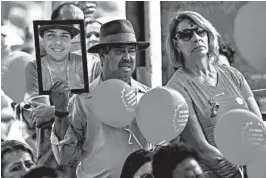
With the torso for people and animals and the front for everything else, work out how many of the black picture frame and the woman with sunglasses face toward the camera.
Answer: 2

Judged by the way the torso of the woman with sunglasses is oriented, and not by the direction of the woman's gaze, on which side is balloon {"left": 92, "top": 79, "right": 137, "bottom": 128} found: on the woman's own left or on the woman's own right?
on the woman's own right

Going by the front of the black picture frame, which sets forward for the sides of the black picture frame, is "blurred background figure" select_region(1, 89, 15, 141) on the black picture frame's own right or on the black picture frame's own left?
on the black picture frame's own right

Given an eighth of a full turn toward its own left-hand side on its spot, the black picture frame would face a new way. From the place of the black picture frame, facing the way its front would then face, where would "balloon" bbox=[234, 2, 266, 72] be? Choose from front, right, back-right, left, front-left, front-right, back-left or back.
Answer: front-left

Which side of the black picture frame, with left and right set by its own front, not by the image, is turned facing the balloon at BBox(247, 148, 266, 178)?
left

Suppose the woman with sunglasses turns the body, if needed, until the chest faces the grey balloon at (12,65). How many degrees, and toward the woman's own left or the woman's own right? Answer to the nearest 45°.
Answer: approximately 90° to the woman's own right

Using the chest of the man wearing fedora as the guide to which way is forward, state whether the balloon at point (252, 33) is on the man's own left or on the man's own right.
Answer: on the man's own left

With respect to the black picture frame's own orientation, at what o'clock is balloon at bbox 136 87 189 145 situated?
The balloon is roughly at 10 o'clock from the black picture frame.

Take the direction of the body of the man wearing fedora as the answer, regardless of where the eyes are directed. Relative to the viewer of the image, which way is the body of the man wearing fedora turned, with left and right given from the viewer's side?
facing the viewer and to the right of the viewer

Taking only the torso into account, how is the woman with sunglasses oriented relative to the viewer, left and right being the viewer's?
facing the viewer
